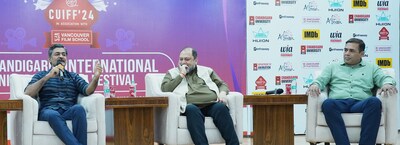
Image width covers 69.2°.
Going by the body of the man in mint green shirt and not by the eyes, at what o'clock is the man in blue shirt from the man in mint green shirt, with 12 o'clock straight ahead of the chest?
The man in blue shirt is roughly at 2 o'clock from the man in mint green shirt.

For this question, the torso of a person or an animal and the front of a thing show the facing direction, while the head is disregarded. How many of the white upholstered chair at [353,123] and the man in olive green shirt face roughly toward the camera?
2

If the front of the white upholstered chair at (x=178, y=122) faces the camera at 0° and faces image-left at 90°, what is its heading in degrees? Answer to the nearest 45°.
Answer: approximately 315°

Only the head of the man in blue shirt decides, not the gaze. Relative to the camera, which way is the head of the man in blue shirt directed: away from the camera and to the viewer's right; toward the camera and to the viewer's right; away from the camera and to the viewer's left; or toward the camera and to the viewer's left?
toward the camera and to the viewer's right

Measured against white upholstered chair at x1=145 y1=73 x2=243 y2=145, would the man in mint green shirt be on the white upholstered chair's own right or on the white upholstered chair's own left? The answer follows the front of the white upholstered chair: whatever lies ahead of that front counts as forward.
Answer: on the white upholstered chair's own left

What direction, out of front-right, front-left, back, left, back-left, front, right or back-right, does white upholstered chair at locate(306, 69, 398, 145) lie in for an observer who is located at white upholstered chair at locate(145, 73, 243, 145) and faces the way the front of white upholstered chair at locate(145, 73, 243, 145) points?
front-left

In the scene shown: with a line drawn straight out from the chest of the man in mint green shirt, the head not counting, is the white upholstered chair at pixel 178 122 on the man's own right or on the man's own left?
on the man's own right

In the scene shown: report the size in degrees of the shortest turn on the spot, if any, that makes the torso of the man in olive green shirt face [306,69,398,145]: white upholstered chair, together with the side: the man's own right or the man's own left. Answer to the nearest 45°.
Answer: approximately 90° to the man's own left

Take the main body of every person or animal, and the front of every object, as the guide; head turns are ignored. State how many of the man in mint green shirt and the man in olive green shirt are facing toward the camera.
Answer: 2

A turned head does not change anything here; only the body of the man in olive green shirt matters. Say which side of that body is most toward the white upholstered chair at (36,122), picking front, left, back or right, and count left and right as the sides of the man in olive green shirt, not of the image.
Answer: right

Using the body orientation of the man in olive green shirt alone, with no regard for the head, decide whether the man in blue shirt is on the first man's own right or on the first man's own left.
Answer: on the first man's own right
